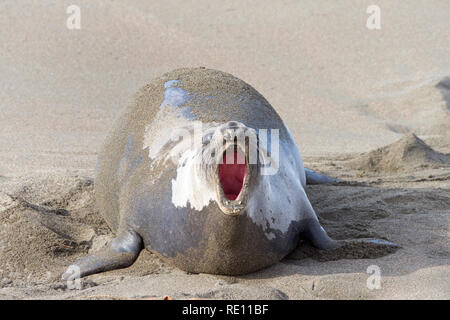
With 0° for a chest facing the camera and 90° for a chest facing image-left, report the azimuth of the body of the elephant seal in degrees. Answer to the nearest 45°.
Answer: approximately 0°
